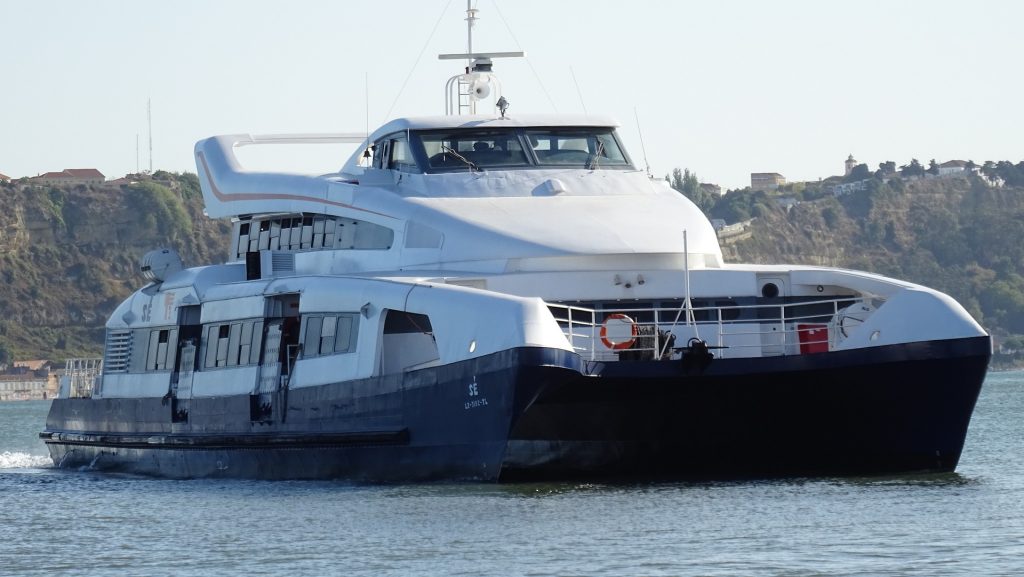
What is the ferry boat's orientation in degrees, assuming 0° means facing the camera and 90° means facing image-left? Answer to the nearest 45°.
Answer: approximately 315°
